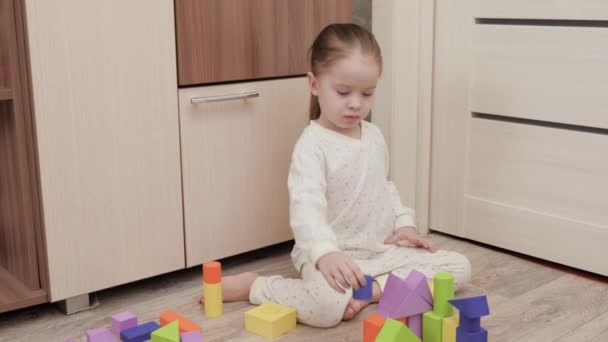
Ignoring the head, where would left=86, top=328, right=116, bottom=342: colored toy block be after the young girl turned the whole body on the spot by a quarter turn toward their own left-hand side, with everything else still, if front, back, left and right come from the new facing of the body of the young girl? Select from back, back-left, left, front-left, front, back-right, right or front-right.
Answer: back

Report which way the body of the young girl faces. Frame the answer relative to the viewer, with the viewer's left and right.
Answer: facing the viewer and to the right of the viewer
